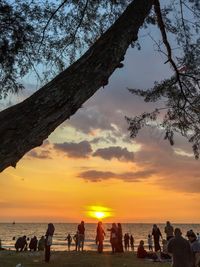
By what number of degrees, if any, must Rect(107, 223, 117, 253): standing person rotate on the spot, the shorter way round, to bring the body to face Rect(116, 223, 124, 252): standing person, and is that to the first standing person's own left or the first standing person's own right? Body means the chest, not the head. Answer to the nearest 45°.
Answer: approximately 135° to the first standing person's own right

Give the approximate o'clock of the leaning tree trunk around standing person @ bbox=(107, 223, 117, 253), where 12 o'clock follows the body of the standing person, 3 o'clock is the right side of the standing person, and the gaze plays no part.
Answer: The leaning tree trunk is roughly at 9 o'clock from the standing person.
